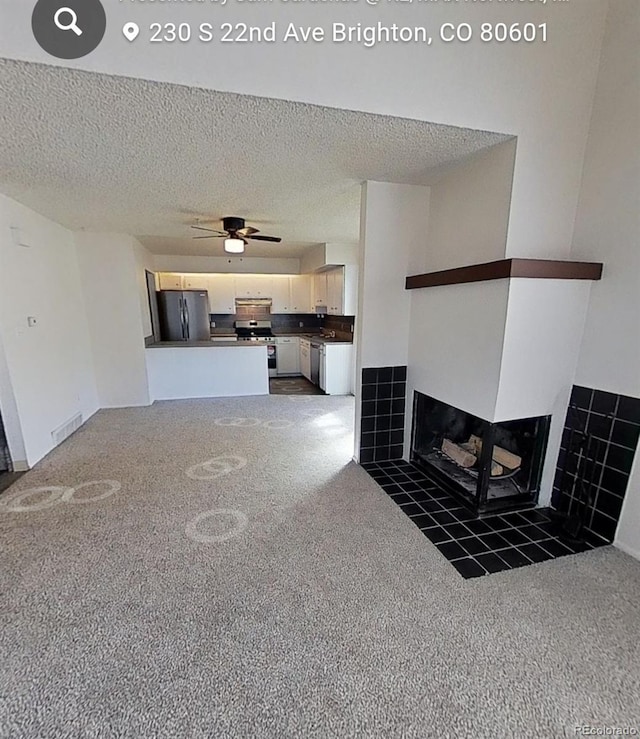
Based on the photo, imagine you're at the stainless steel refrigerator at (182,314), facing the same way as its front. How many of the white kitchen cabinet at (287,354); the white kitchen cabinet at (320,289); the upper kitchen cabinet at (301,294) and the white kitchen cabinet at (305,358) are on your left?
4

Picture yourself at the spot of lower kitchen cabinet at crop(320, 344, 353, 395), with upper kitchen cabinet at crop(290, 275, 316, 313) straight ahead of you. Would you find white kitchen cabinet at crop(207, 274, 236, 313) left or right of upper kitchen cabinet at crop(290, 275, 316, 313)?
left

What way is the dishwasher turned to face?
to the viewer's left

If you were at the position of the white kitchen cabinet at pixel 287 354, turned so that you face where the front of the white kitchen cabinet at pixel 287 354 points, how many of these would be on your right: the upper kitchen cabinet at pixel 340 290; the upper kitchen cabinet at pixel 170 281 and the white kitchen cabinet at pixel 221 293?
2

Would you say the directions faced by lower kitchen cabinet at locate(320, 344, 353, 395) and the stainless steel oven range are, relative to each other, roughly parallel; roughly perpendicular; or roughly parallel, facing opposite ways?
roughly perpendicular
